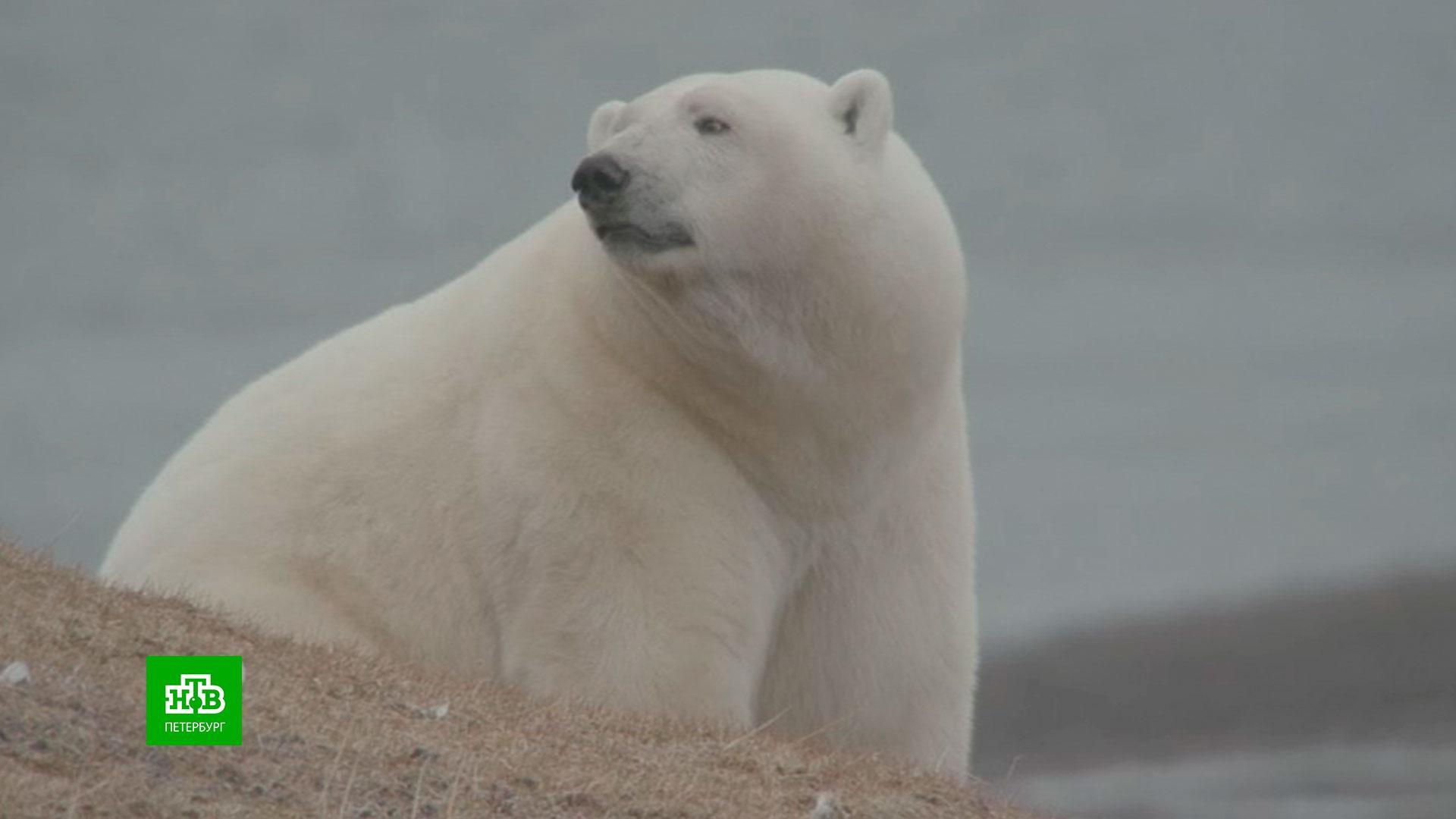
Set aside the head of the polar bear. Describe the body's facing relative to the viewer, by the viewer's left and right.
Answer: facing the viewer and to the right of the viewer

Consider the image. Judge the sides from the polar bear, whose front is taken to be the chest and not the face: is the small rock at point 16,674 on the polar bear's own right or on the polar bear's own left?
on the polar bear's own right

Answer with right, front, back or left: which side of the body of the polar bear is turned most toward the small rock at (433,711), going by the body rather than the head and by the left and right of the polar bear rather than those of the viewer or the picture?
right
